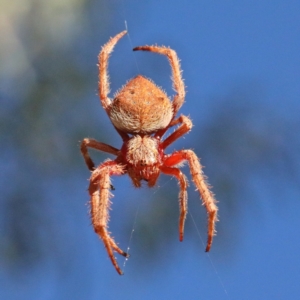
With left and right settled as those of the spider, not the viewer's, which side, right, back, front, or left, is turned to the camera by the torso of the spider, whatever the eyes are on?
front
